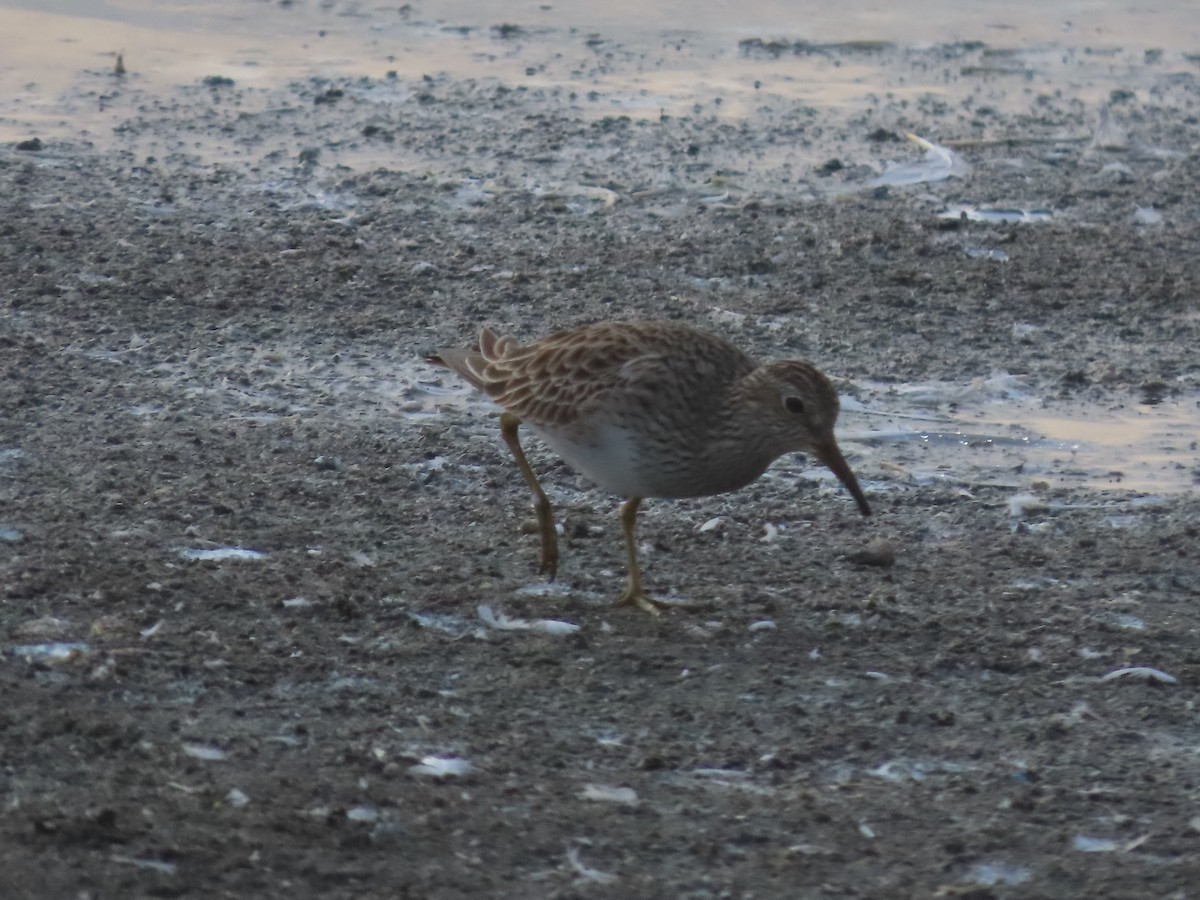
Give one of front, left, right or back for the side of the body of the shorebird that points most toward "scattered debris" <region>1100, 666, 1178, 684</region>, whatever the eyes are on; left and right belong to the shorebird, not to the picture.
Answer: front

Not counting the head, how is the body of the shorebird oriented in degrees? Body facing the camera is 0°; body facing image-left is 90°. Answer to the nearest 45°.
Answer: approximately 270°

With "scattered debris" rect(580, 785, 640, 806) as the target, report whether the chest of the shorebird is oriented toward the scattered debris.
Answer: no

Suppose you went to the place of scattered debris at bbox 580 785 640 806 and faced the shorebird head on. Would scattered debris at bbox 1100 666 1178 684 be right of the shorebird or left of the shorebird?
right

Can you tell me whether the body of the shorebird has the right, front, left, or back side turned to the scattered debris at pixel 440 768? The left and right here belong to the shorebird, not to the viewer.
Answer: right

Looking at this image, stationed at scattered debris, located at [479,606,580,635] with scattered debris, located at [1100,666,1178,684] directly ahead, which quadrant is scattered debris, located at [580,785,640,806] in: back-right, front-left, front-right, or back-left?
front-right

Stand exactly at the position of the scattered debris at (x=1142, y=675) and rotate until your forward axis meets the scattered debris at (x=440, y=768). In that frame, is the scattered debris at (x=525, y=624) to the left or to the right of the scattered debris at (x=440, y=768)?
right

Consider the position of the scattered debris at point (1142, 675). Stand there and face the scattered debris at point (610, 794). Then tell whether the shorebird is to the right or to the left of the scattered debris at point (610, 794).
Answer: right
